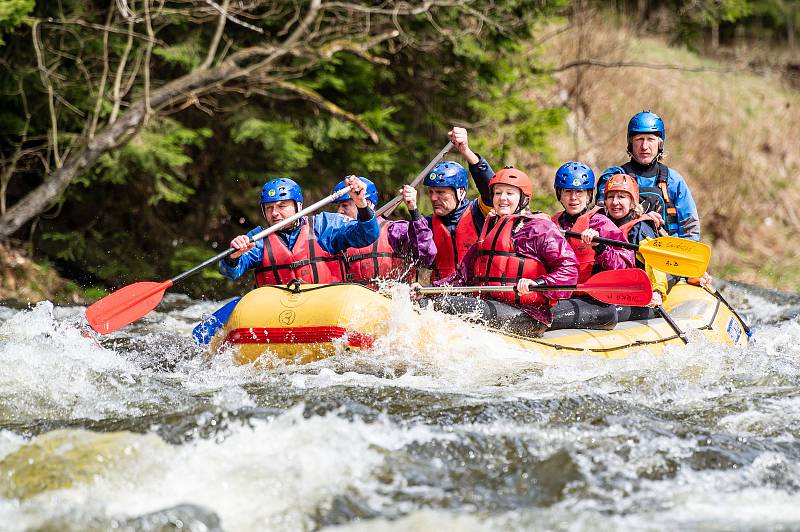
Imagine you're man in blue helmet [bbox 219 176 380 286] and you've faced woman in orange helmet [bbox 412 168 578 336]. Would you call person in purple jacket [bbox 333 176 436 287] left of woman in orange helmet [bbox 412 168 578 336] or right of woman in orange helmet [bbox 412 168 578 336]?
left

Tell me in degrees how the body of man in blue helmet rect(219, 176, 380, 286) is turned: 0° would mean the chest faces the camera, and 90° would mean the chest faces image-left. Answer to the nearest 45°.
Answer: approximately 45°

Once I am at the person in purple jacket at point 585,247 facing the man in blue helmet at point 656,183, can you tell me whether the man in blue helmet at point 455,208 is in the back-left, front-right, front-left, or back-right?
back-left

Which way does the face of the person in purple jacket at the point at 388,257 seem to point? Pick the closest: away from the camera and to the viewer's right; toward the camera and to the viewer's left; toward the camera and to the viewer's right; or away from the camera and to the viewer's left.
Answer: toward the camera and to the viewer's left

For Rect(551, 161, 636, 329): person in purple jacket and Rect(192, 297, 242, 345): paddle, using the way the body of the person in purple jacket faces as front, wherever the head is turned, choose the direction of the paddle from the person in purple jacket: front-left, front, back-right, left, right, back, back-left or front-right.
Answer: front-right
